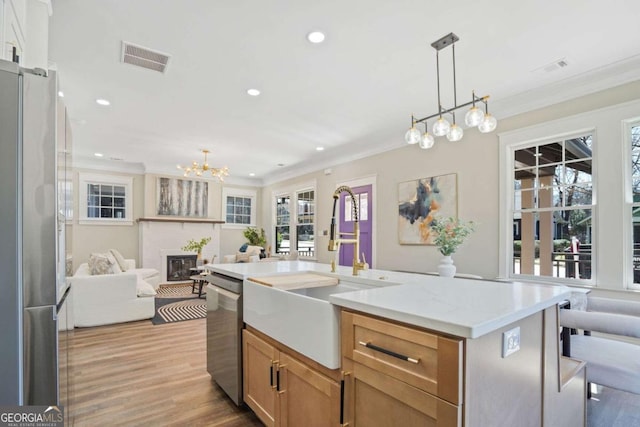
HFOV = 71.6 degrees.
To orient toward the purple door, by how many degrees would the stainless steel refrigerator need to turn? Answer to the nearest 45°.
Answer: approximately 45° to its left

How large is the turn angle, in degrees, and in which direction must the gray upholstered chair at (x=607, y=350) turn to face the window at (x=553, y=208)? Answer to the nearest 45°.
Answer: approximately 45° to its right

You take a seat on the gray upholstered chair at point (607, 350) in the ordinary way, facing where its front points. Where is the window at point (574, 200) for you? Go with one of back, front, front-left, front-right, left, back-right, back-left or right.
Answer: front-right

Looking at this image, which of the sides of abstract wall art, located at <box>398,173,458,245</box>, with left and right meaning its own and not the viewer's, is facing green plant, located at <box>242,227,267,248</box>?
right

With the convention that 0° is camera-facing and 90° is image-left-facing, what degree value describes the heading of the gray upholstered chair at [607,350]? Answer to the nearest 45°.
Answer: approximately 135°

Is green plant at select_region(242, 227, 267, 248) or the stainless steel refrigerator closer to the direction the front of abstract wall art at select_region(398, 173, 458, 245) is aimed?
the stainless steel refrigerator

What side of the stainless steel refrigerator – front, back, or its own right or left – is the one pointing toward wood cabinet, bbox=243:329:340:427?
front

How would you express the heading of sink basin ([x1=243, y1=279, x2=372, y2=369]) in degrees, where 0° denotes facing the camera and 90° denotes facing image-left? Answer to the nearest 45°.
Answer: approximately 45°

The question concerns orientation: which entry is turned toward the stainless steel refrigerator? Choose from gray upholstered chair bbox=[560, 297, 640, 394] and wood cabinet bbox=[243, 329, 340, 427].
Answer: the wood cabinet

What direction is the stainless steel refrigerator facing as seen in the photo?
to the viewer's right

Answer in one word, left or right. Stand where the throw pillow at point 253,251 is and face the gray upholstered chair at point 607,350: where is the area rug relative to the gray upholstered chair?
right

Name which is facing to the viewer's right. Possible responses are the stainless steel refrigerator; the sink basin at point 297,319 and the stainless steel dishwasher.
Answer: the stainless steel refrigerator

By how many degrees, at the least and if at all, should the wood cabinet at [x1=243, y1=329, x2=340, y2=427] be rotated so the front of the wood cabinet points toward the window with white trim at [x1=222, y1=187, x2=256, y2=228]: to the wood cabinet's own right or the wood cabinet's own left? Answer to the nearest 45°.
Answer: approximately 135° to the wood cabinet's own right
